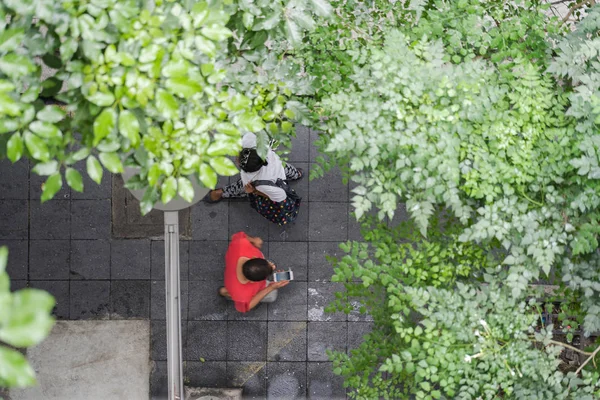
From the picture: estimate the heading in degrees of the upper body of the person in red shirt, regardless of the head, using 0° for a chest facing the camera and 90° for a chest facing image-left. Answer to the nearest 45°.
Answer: approximately 270°

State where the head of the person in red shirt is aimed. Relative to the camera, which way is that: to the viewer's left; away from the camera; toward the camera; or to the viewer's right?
to the viewer's right
